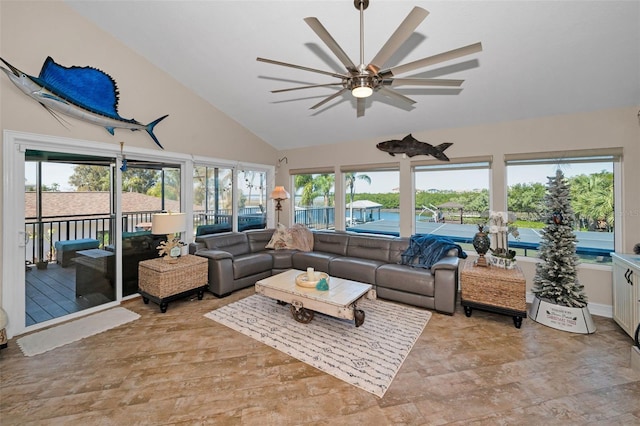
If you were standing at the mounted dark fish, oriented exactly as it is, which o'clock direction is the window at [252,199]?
The window is roughly at 12 o'clock from the mounted dark fish.

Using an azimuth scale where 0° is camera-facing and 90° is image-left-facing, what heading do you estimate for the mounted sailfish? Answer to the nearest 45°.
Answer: approximately 90°

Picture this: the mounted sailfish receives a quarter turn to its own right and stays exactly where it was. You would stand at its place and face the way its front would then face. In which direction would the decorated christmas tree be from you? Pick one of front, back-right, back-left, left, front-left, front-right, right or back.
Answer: back-right

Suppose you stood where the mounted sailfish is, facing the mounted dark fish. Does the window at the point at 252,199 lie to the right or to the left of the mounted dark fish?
left

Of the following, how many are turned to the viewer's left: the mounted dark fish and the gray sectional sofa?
1

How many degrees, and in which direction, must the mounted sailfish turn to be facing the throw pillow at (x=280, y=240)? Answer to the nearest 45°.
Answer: approximately 180°

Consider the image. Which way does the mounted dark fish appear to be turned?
to the viewer's left

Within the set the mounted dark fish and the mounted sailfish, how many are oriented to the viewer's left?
2

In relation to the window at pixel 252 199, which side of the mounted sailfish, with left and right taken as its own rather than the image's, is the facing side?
back

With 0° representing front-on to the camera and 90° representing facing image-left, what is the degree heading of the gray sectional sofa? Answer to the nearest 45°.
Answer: approximately 0°
